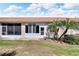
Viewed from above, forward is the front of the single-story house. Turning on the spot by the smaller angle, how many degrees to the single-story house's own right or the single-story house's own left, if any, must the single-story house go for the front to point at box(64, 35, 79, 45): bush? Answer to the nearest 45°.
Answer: approximately 45° to the single-story house's own left

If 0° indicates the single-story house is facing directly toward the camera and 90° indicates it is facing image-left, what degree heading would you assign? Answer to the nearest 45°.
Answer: approximately 0°
